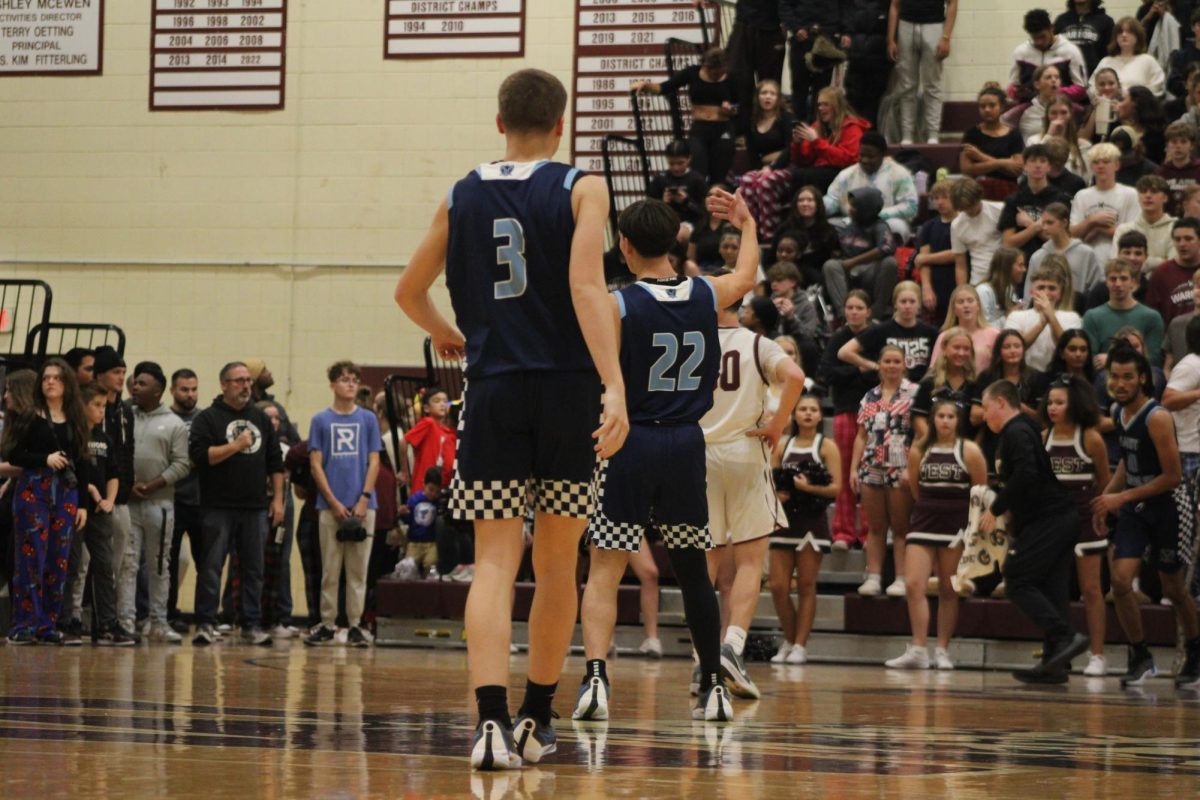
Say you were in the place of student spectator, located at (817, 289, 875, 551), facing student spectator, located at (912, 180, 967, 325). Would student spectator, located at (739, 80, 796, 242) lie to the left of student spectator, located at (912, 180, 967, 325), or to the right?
left

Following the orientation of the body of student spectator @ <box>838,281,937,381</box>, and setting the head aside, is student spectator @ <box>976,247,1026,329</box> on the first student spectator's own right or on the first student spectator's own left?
on the first student spectator's own left

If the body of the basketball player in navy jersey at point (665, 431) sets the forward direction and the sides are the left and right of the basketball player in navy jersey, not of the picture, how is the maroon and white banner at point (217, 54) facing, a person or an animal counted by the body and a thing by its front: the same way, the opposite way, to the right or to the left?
the opposite way

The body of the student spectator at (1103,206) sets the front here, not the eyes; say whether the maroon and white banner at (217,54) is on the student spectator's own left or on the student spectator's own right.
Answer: on the student spectator's own right

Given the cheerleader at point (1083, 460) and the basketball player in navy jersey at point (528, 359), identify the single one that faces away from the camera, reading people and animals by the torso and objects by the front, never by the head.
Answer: the basketball player in navy jersey

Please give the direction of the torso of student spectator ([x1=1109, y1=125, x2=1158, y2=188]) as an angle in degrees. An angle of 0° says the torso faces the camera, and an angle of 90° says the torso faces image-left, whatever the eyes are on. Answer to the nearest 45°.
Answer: approximately 45°

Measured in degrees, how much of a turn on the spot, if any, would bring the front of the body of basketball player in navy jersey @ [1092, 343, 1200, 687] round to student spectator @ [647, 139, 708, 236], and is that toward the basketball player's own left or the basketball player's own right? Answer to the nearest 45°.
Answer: approximately 90° to the basketball player's own right

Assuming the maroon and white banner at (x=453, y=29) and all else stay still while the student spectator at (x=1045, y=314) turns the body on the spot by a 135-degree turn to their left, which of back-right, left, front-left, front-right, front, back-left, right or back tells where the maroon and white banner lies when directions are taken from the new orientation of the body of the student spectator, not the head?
left

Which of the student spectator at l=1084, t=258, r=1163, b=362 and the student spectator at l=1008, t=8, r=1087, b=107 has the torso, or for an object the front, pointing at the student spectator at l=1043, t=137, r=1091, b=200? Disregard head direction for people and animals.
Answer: the student spectator at l=1008, t=8, r=1087, b=107

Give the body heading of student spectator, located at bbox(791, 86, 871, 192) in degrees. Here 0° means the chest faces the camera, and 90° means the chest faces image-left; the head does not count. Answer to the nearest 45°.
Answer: approximately 45°

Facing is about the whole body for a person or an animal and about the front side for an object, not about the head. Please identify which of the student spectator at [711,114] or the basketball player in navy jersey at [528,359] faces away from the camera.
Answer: the basketball player in navy jersey

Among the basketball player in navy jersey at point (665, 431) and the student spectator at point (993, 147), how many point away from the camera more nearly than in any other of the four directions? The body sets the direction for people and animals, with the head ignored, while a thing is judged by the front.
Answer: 1
